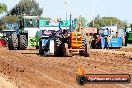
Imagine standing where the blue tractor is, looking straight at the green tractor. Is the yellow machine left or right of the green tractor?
left

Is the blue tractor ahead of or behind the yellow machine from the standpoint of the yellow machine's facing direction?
behind

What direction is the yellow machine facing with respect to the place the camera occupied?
facing the viewer
